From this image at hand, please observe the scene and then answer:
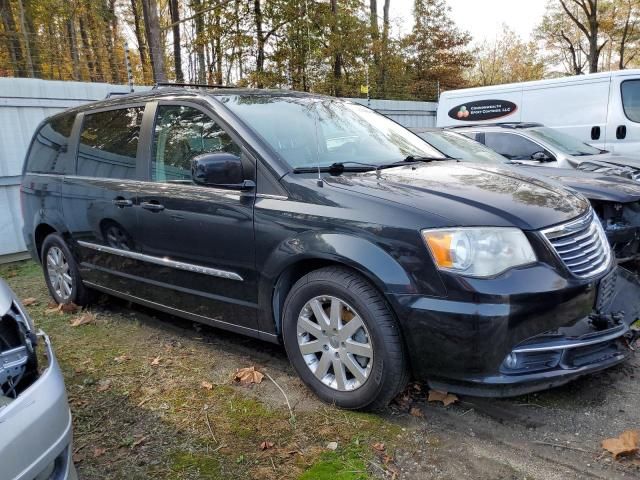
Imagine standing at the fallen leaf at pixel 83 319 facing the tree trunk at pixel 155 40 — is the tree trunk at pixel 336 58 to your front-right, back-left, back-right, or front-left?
front-right

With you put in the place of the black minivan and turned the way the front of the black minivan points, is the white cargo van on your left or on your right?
on your left

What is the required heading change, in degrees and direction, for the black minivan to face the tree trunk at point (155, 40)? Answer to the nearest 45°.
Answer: approximately 135° to its left

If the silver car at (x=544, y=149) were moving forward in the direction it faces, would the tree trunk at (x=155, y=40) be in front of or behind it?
behind

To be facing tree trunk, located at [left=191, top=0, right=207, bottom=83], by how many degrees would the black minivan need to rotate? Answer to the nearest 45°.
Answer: approximately 135° to its left

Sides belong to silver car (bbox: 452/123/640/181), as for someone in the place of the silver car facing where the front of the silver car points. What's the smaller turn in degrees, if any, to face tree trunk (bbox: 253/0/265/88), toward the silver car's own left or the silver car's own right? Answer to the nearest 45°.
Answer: approximately 180°

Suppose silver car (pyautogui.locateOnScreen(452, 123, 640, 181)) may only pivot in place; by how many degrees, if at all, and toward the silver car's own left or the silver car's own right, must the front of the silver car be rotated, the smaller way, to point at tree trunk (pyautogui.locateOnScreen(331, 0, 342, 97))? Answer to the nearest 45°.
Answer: approximately 180°

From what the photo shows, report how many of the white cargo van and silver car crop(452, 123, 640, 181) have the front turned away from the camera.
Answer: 0

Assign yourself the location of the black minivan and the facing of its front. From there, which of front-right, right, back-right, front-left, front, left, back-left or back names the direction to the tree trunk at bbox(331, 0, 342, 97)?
back-left

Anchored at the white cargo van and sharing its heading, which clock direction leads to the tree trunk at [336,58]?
The tree trunk is roughly at 6 o'clock from the white cargo van.

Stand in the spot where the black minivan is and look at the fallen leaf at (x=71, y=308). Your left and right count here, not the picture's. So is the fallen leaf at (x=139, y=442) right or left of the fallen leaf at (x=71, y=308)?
left

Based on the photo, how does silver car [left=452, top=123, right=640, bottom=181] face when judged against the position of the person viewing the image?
facing the viewer and to the right of the viewer

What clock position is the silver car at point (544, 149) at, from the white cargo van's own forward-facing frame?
The silver car is roughly at 2 o'clock from the white cargo van.

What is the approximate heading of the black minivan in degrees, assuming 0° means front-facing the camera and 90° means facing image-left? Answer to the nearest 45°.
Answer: approximately 315°

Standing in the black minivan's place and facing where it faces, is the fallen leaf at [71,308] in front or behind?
behind
